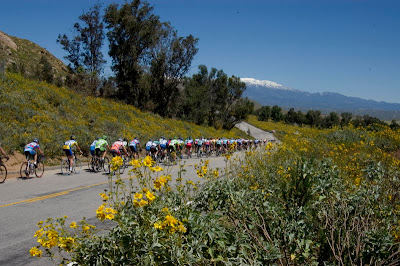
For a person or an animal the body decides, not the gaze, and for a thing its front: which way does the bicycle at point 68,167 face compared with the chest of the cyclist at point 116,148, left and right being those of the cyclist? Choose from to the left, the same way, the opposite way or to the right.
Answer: the same way

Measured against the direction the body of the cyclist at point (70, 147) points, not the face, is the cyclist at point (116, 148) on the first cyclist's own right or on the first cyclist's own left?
on the first cyclist's own right

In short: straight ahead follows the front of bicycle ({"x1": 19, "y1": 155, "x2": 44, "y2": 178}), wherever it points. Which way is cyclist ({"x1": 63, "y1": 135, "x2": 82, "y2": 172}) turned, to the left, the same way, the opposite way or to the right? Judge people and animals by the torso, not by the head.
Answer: the same way

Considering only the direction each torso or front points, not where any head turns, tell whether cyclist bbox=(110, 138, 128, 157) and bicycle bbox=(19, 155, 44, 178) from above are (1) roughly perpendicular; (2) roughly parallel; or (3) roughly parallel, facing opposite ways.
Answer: roughly parallel
